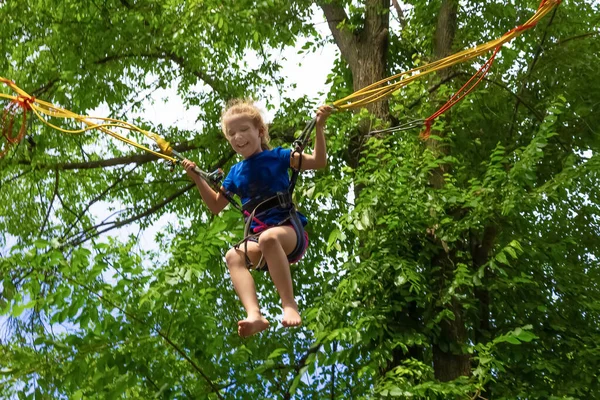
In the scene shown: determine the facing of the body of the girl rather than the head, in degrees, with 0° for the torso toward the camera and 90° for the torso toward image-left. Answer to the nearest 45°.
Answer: approximately 45°
